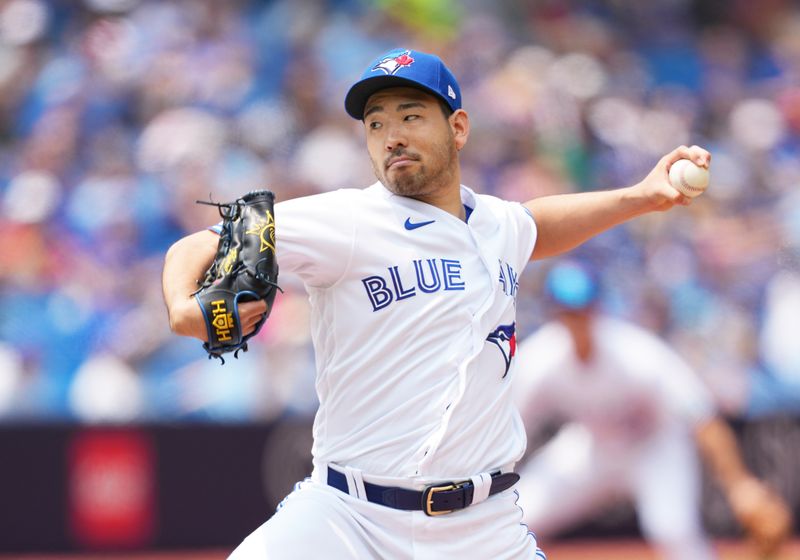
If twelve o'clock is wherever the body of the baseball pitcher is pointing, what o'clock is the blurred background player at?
The blurred background player is roughly at 8 o'clock from the baseball pitcher.

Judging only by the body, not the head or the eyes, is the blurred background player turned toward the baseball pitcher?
yes

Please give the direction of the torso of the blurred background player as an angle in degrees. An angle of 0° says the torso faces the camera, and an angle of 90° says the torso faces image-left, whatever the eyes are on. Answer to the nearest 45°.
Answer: approximately 0°
